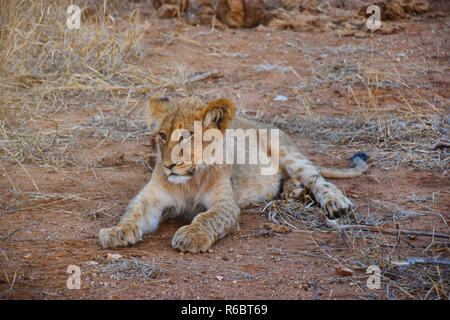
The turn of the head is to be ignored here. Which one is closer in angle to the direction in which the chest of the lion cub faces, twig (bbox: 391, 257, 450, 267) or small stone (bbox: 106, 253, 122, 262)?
the small stone

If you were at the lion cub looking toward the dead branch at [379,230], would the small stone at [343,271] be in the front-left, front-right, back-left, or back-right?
front-right

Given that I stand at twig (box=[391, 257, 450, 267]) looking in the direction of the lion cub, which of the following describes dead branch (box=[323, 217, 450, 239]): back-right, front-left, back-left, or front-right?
front-right

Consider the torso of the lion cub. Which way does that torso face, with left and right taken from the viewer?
facing the viewer and to the left of the viewer

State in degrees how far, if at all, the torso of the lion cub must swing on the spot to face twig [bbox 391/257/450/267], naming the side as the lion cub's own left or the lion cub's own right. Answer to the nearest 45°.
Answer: approximately 90° to the lion cub's own left

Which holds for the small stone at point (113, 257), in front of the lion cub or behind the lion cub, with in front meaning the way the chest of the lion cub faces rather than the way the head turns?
in front

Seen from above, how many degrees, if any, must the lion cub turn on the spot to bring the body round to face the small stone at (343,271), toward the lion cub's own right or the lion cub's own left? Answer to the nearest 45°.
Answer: approximately 90° to the lion cub's own left
